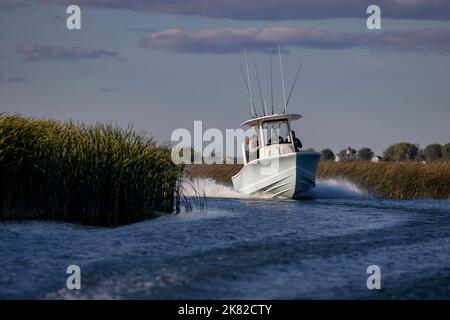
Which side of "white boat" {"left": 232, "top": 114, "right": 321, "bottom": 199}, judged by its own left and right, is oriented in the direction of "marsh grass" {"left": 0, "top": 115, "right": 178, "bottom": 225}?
right

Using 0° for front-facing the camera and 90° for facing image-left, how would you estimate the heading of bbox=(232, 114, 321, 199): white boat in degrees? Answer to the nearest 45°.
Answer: approximately 315°
